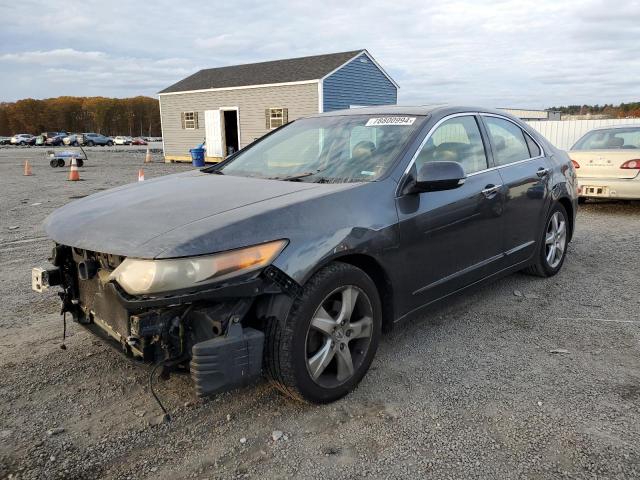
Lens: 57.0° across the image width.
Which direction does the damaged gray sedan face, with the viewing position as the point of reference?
facing the viewer and to the left of the viewer

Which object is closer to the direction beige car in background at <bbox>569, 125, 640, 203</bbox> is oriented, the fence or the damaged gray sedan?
the fence

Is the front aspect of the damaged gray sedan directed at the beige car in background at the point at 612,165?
no

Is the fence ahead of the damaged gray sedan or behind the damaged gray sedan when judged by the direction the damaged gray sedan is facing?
behind

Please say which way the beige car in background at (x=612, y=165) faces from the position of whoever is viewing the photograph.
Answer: facing away from the viewer and to the right of the viewer

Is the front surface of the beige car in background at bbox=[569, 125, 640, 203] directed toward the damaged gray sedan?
no
